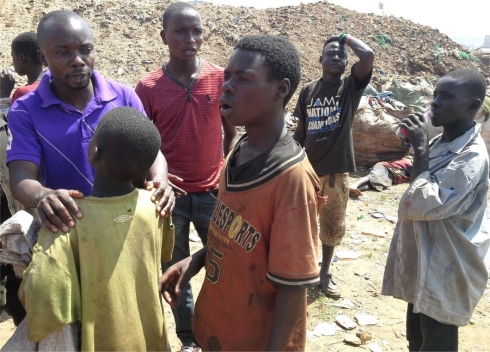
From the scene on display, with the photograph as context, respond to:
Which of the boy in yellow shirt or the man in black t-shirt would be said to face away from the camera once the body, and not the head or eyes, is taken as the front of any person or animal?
the boy in yellow shirt

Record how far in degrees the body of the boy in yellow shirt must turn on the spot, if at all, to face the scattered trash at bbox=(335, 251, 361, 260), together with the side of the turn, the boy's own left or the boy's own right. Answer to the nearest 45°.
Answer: approximately 45° to the boy's own right

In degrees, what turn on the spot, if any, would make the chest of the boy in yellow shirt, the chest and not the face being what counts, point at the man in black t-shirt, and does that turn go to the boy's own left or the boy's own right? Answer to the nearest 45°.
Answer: approximately 45° to the boy's own right

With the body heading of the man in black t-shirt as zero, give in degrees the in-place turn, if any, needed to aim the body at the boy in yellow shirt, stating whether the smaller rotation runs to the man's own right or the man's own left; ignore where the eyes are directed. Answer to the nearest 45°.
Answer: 0° — they already face them

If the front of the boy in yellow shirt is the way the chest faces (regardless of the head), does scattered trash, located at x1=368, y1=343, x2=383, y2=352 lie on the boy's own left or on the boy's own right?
on the boy's own right

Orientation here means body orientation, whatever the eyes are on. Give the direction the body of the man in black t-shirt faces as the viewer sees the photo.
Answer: toward the camera

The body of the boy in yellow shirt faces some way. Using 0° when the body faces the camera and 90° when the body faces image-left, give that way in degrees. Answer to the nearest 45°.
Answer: approximately 180°

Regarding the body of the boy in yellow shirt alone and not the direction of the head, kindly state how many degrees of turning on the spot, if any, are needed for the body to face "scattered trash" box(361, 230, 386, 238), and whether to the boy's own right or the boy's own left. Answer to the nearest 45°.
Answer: approximately 45° to the boy's own right
